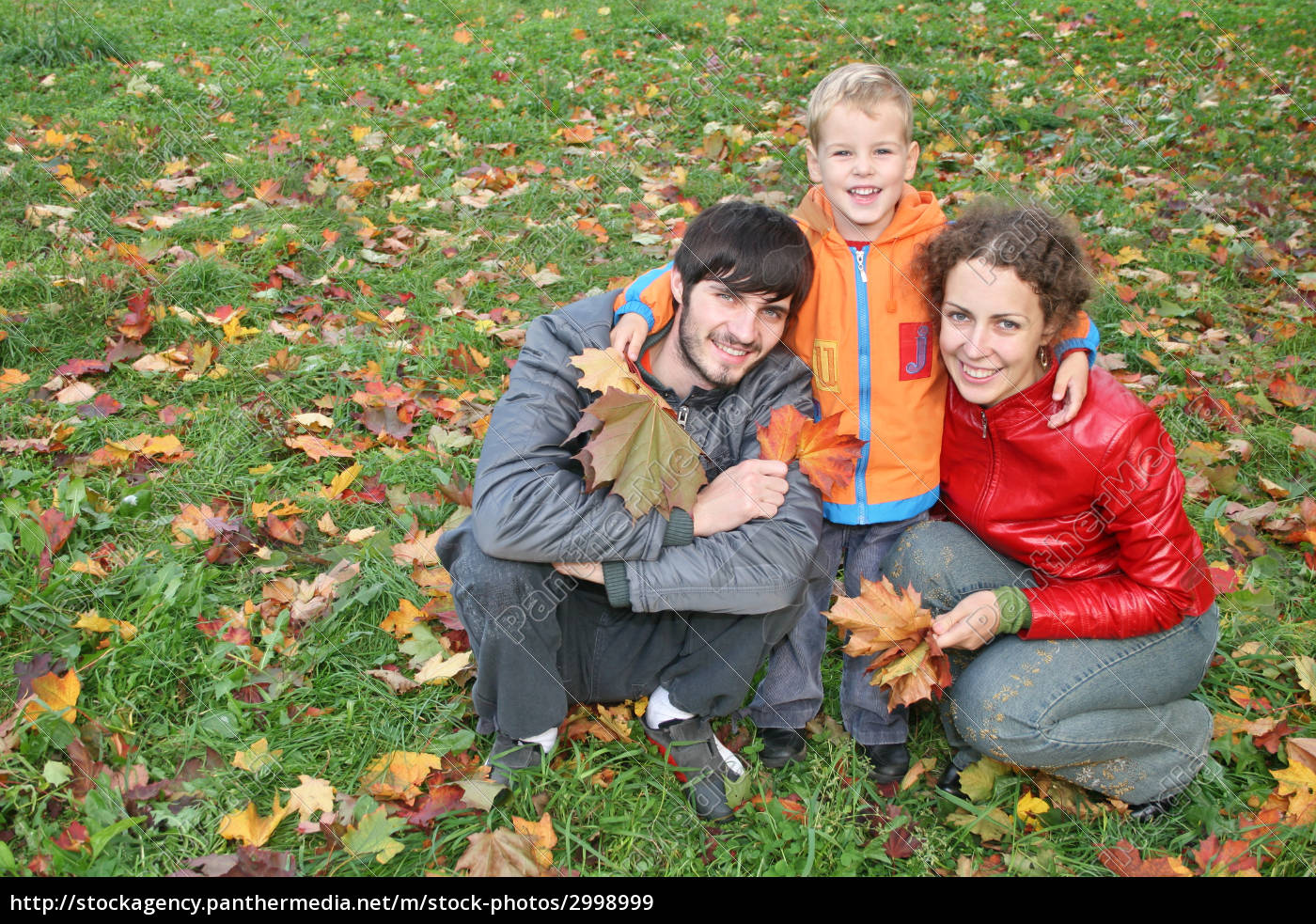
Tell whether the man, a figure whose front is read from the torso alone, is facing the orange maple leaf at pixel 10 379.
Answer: no

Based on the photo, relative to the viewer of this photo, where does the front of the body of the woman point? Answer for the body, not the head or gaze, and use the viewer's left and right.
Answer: facing the viewer and to the left of the viewer

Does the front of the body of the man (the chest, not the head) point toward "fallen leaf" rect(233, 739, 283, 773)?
no

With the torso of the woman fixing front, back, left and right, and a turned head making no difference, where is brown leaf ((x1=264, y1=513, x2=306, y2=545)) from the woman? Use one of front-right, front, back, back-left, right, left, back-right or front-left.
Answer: front-right

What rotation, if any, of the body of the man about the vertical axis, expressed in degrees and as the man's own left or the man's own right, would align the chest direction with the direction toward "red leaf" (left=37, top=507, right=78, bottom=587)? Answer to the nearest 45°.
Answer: approximately 90° to the man's own right

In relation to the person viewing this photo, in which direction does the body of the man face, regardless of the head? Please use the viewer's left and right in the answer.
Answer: facing the viewer

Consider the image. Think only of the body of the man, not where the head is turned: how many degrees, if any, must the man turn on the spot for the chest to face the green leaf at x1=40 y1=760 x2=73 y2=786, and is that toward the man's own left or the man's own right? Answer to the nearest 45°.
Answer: approximately 90° to the man's own right

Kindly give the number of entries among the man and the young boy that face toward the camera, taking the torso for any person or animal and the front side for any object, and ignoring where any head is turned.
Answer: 2

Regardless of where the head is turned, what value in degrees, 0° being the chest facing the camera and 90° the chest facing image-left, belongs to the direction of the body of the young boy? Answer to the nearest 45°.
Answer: approximately 0°

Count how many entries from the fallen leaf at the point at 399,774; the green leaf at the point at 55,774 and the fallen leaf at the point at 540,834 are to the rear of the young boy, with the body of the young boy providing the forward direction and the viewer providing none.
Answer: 0

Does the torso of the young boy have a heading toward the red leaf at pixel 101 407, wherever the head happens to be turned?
no

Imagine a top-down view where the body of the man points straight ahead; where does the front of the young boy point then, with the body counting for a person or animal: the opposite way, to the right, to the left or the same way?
the same way

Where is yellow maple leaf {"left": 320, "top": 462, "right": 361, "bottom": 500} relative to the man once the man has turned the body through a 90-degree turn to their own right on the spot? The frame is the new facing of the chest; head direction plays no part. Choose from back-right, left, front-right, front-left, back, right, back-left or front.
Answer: front-right

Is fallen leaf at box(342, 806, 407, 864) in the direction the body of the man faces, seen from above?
no

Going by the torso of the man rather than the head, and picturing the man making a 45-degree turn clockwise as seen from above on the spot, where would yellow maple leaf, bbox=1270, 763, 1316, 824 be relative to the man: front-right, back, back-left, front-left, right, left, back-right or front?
back-left

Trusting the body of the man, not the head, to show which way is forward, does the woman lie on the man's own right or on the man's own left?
on the man's own left

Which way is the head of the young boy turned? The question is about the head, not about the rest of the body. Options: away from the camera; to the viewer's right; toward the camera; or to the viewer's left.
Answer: toward the camera
